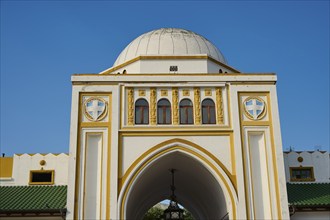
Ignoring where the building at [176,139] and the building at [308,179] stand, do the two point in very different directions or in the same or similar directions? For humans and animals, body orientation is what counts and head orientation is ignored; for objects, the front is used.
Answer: same or similar directions

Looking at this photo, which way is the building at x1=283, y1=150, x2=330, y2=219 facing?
toward the camera

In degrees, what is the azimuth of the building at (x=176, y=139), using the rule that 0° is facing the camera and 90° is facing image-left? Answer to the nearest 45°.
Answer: approximately 0°

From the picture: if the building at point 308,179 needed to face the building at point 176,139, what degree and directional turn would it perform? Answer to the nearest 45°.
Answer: approximately 45° to its right

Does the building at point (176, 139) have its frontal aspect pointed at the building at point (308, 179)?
no
